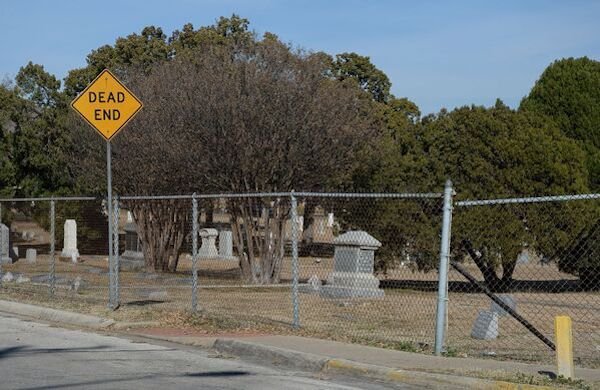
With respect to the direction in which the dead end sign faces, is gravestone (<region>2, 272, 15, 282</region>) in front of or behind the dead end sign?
behind

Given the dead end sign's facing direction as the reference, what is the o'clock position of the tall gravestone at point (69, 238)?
The tall gravestone is roughly at 6 o'clock from the dead end sign.

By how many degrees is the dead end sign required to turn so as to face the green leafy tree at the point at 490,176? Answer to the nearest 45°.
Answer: approximately 135° to its left

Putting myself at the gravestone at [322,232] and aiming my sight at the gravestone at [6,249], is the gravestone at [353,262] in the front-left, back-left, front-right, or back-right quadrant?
front-left

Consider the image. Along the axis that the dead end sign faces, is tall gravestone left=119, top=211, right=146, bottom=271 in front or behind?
behind

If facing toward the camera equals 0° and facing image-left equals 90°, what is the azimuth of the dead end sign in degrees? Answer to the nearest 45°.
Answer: approximately 0°

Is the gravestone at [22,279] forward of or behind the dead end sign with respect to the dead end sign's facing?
behind

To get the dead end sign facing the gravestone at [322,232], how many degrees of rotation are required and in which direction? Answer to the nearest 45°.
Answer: approximately 135° to its left

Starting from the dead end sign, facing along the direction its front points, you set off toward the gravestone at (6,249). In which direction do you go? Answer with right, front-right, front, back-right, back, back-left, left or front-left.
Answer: back

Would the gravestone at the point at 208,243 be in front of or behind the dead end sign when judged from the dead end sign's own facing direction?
behind

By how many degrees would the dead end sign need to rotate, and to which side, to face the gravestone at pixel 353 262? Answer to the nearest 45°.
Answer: approximately 135° to its left
